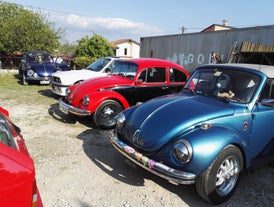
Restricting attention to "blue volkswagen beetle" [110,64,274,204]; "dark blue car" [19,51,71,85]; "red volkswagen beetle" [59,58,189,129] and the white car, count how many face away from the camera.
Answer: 0

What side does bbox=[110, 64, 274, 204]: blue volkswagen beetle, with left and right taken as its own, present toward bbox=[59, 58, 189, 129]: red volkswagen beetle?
right

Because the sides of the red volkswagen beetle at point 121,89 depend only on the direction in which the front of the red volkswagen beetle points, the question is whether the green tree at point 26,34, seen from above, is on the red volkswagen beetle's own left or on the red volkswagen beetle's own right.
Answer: on the red volkswagen beetle's own right

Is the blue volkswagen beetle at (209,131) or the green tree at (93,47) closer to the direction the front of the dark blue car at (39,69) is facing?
the blue volkswagen beetle

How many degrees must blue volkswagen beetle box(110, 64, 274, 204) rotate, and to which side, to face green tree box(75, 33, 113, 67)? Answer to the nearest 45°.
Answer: approximately 90° to its right

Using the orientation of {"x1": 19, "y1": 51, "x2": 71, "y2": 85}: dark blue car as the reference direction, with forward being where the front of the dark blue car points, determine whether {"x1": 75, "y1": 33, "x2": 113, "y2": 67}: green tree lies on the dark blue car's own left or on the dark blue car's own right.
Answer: on the dark blue car's own left

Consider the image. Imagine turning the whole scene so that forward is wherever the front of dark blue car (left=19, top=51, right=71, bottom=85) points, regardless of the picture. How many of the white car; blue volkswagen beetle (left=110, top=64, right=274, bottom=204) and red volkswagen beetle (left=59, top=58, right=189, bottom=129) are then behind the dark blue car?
0

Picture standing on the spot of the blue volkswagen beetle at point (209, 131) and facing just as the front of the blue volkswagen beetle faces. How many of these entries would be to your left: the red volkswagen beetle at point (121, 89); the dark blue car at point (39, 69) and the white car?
0

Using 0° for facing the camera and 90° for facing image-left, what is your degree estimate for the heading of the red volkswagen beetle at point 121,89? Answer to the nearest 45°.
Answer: approximately 45°

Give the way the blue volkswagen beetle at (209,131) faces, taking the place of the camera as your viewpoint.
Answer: facing the viewer and to the left of the viewer

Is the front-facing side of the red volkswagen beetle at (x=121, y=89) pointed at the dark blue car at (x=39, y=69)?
no

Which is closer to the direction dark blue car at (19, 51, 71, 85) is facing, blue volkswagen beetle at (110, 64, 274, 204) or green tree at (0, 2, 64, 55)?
the blue volkswagen beetle

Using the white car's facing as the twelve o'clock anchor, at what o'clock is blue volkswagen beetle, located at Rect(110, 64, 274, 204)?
The blue volkswagen beetle is roughly at 10 o'clock from the white car.

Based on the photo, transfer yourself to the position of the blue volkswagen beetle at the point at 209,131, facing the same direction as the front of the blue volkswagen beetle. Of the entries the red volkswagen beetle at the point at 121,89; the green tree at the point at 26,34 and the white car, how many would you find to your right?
3

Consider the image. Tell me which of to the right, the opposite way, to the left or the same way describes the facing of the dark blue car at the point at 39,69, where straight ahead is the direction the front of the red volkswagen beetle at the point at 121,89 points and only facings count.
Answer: to the left

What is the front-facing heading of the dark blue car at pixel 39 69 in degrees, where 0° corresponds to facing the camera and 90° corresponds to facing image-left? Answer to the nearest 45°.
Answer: approximately 315°

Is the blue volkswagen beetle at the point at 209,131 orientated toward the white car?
no

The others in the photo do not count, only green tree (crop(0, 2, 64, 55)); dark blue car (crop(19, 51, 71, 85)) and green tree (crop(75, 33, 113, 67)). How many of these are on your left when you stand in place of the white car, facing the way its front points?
0

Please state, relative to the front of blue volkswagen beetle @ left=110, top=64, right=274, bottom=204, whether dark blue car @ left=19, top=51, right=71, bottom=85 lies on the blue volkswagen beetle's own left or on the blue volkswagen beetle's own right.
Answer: on the blue volkswagen beetle's own right
